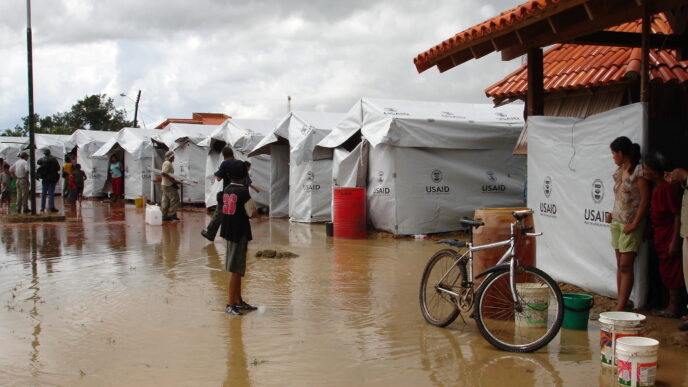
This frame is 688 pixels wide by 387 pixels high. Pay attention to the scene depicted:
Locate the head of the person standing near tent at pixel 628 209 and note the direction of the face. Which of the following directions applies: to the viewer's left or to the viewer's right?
to the viewer's left

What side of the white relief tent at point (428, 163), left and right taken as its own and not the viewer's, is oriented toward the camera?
left

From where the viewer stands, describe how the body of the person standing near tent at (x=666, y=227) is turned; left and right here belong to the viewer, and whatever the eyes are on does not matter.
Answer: facing to the left of the viewer

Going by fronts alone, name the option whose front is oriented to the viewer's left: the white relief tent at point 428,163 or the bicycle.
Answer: the white relief tent

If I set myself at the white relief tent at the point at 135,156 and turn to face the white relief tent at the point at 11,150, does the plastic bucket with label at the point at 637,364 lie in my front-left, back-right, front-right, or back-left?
back-left

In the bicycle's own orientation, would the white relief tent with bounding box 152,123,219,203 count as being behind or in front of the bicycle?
behind

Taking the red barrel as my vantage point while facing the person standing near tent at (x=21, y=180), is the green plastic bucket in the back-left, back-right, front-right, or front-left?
back-left

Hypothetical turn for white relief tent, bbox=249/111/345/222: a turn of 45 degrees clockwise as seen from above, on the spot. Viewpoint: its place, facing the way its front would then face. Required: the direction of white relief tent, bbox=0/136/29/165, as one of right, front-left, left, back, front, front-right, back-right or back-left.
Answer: front-right

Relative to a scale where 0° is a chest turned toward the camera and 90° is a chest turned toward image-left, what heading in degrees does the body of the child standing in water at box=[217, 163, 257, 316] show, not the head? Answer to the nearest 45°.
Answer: approximately 225°

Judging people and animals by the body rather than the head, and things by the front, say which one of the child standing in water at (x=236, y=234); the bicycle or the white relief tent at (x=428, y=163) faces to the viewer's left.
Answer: the white relief tent

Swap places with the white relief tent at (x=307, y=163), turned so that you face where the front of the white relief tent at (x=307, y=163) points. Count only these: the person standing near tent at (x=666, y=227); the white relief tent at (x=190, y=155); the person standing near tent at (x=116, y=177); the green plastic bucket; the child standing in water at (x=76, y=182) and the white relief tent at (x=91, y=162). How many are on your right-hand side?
4

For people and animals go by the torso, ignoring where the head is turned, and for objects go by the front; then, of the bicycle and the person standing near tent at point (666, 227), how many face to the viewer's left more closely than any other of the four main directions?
1

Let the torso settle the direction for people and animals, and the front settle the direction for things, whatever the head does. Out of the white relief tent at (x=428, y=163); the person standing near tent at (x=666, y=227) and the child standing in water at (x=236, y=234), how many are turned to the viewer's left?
2

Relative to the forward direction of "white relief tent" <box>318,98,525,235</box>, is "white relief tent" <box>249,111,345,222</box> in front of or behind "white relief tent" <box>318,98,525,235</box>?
in front
